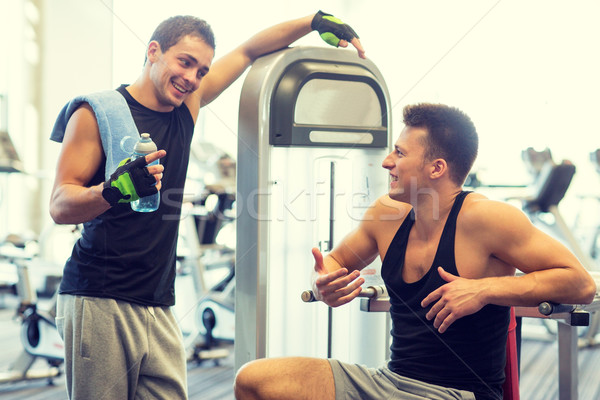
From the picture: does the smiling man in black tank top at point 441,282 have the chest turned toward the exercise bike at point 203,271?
no

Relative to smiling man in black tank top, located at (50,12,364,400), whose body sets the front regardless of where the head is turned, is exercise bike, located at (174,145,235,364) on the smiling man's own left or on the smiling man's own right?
on the smiling man's own left

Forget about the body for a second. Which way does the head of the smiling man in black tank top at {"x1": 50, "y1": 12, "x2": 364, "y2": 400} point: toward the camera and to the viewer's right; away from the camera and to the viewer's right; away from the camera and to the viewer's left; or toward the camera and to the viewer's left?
toward the camera and to the viewer's right

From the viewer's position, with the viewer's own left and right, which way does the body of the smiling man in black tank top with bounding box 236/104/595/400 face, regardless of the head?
facing the viewer and to the left of the viewer

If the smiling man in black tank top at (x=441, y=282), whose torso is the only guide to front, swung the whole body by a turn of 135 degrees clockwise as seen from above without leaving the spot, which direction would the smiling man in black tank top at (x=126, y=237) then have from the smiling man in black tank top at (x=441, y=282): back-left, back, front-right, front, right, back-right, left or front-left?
left

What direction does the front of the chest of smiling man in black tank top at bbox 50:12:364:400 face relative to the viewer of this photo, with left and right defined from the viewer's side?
facing the viewer and to the right of the viewer

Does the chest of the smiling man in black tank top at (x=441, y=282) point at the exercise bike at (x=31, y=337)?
no

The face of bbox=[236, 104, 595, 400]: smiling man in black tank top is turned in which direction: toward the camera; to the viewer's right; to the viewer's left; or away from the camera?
to the viewer's left
